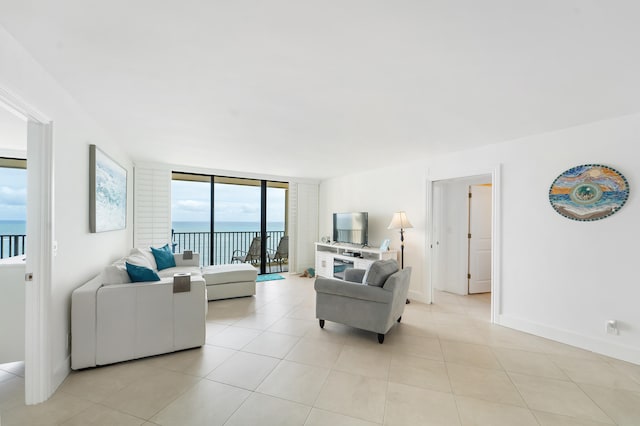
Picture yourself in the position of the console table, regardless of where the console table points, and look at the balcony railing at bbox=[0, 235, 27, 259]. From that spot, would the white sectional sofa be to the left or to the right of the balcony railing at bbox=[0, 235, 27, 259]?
left

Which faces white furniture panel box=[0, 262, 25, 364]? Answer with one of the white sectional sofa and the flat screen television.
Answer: the flat screen television

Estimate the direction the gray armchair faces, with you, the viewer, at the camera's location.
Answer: facing away from the viewer and to the left of the viewer

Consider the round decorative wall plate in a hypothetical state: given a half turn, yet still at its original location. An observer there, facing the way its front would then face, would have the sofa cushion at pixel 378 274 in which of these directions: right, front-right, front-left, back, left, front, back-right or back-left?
back-left

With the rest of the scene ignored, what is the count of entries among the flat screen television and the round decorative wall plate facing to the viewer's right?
0

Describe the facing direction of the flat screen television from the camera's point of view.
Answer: facing the viewer and to the left of the viewer

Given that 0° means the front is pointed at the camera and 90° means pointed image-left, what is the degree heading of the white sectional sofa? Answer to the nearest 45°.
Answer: approximately 270°

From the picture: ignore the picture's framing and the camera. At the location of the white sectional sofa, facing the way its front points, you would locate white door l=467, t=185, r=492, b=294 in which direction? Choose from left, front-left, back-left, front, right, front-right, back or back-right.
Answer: front

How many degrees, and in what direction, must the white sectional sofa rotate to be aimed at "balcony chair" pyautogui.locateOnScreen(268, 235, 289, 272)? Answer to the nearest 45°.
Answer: approximately 45° to its left

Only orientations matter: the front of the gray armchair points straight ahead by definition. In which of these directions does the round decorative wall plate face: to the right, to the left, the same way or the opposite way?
to the left

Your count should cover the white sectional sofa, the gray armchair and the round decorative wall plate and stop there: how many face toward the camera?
1

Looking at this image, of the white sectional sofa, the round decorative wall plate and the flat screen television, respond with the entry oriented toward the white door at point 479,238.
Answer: the white sectional sofa

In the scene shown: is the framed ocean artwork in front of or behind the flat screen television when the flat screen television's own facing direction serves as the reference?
in front
